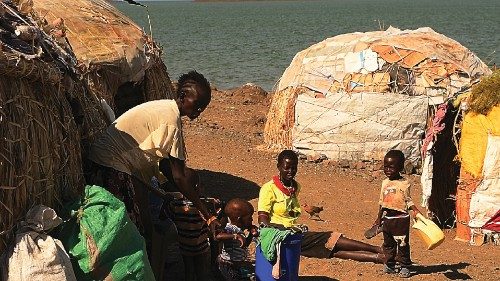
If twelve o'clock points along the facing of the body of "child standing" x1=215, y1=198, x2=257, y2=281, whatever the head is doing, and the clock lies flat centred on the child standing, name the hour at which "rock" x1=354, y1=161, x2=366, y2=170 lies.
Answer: The rock is roughly at 8 o'clock from the child standing.

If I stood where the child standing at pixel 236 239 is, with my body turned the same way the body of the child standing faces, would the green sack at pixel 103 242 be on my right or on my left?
on my right

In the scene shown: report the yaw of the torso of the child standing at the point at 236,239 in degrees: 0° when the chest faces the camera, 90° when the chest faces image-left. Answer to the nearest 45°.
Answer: approximately 315°

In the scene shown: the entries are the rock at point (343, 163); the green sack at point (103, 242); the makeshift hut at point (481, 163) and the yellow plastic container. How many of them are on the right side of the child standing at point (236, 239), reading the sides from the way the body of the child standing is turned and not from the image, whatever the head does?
1

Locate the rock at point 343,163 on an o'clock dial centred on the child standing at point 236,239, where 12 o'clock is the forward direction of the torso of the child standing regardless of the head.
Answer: The rock is roughly at 8 o'clock from the child standing.

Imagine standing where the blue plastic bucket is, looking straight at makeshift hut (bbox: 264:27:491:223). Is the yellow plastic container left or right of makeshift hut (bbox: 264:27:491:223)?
right

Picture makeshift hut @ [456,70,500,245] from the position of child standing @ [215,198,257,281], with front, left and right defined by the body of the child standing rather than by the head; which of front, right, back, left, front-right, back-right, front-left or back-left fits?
left

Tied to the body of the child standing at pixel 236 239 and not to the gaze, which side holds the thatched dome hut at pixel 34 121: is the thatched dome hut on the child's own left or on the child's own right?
on the child's own right

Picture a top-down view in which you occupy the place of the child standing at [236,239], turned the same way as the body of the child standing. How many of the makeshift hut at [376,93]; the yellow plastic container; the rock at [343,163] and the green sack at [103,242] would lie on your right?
1

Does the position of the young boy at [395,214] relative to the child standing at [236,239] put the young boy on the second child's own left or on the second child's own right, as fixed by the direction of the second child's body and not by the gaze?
on the second child's own left

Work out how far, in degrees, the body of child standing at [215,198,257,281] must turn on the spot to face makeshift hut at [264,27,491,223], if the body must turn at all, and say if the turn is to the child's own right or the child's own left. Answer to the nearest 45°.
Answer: approximately 135° to the child's own left
